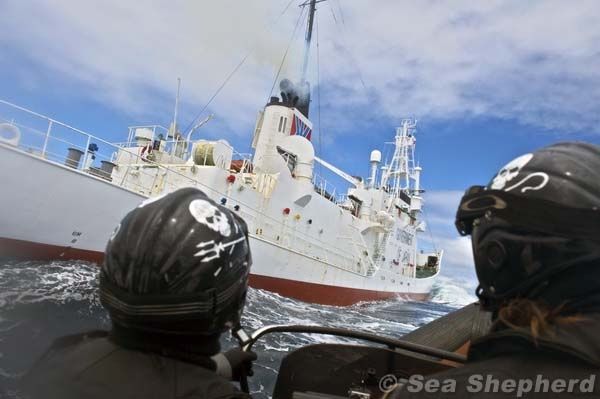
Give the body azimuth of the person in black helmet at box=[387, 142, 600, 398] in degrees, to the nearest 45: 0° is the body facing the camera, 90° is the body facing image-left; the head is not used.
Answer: approximately 135°

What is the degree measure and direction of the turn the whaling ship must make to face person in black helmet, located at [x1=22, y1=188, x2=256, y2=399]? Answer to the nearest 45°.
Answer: approximately 135° to its right

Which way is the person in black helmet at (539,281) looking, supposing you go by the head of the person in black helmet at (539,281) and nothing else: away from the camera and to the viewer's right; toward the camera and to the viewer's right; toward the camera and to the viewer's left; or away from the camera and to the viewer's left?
away from the camera and to the viewer's left

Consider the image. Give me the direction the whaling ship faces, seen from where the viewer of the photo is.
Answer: facing away from the viewer and to the right of the viewer

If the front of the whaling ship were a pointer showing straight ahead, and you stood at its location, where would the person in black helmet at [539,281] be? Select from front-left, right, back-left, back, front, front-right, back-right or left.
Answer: back-right

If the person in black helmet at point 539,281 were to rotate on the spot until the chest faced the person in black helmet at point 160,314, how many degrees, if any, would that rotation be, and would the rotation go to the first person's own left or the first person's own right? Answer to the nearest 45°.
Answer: approximately 45° to the first person's own left
